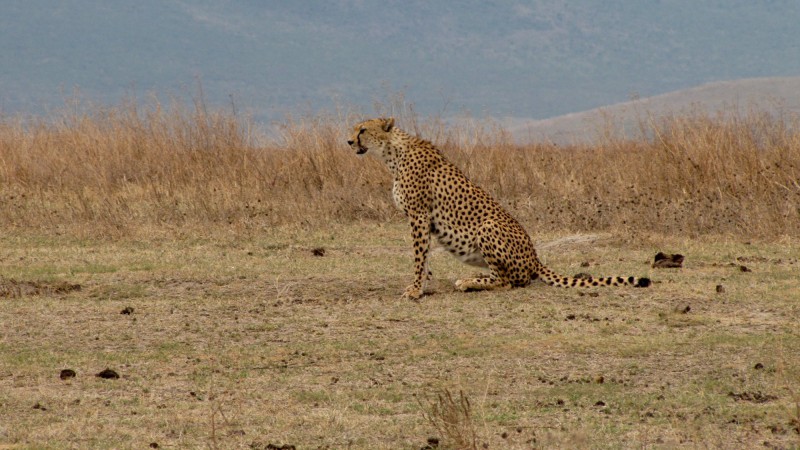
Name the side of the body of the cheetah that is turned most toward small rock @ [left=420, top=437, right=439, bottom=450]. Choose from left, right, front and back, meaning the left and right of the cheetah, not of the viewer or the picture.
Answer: left

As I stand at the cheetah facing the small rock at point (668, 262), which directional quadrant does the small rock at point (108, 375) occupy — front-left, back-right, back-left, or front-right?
back-right

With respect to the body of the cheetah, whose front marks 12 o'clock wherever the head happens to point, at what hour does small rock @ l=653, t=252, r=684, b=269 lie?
The small rock is roughly at 5 o'clock from the cheetah.

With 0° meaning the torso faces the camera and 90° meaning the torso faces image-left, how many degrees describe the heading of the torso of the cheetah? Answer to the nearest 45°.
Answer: approximately 90°

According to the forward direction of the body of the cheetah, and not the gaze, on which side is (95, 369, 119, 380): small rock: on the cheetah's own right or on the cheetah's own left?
on the cheetah's own left

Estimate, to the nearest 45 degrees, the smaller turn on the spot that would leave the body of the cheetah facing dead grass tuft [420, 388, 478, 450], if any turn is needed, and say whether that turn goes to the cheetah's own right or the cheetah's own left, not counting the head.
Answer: approximately 90° to the cheetah's own left

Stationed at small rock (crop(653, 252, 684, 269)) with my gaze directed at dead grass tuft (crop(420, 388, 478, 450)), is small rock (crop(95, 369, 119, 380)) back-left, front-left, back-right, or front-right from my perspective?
front-right

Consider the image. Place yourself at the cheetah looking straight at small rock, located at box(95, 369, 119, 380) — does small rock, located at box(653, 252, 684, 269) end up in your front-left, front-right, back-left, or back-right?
back-left
